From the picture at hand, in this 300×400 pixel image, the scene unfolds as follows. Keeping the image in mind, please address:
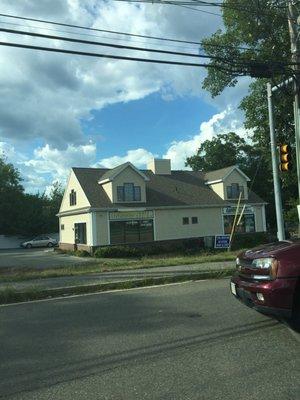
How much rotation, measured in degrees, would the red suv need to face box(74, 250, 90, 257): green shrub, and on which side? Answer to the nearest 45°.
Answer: approximately 90° to its right

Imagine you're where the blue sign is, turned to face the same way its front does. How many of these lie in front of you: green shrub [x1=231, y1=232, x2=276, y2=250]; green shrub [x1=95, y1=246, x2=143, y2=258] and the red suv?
1

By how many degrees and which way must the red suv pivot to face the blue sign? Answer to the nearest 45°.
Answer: approximately 135° to its right

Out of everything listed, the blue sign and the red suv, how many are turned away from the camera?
0

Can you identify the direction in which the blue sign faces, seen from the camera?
facing the viewer

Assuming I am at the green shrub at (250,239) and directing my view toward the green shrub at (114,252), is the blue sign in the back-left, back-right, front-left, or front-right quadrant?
front-left

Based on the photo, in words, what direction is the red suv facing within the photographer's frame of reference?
facing the viewer and to the left of the viewer

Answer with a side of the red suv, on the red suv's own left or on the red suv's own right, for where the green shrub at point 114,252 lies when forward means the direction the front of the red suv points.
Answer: on the red suv's own right
